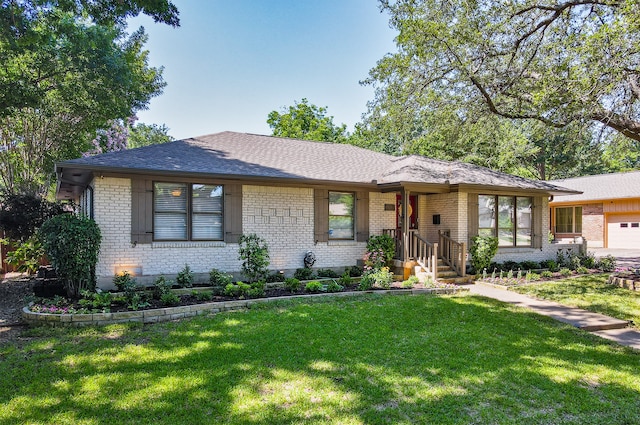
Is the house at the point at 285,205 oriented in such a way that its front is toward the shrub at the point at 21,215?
no

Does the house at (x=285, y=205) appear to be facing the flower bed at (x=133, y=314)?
no

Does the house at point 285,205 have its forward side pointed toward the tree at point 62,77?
no

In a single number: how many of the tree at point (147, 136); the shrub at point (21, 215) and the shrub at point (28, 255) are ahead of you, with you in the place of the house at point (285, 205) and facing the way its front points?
0

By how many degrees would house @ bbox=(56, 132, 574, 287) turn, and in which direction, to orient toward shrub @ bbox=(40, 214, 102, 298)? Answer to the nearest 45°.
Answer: approximately 90° to its right

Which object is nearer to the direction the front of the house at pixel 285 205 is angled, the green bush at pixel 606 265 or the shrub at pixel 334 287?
the shrub

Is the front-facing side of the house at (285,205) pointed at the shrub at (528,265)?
no

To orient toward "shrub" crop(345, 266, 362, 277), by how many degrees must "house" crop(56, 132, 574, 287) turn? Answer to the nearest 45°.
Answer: approximately 45° to its left

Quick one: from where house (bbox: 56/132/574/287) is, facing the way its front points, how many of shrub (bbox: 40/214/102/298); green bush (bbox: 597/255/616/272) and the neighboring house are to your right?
1

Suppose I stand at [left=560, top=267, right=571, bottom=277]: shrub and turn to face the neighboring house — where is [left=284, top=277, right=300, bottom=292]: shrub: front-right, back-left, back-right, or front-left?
back-left

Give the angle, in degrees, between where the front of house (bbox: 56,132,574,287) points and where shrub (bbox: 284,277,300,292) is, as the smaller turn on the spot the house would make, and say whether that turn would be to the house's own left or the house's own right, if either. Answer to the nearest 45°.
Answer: approximately 45° to the house's own right

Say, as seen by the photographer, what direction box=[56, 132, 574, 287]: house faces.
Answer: facing the viewer and to the right of the viewer

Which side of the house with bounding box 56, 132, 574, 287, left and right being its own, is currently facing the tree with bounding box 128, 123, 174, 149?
back
